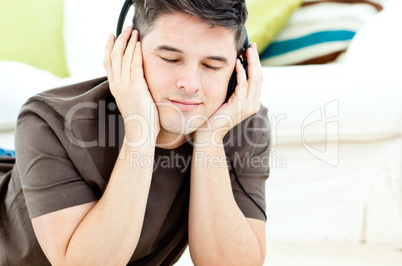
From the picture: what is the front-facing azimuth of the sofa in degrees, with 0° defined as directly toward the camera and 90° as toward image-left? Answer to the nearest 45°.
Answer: approximately 0°
